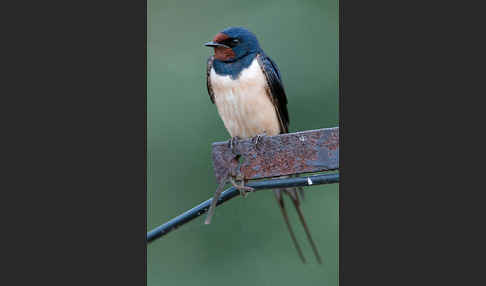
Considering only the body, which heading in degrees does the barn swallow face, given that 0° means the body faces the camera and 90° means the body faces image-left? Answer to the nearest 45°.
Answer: approximately 45°
